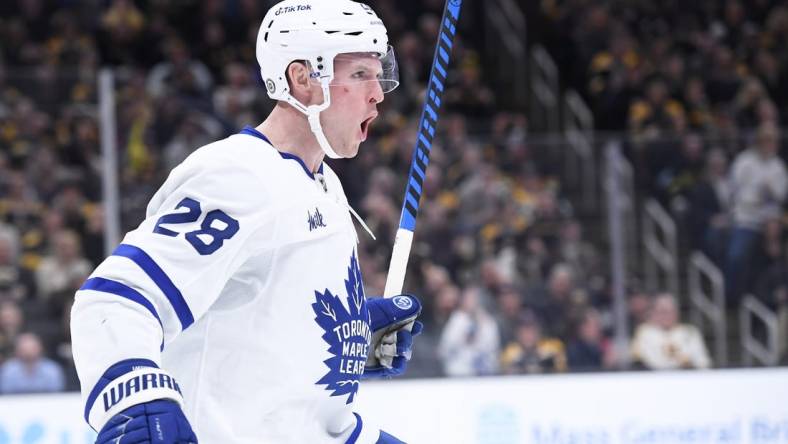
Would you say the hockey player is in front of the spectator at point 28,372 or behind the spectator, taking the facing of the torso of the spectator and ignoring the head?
in front

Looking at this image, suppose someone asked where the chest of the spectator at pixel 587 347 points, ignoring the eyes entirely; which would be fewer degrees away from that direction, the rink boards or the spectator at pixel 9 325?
the rink boards

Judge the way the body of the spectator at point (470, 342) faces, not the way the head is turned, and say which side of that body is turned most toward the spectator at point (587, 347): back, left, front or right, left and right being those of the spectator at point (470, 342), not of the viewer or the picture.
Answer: left

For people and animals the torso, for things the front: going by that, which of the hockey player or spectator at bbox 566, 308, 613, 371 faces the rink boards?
the spectator

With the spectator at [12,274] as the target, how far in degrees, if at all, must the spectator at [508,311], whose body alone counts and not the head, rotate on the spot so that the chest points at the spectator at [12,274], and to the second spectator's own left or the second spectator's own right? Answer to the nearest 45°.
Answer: approximately 90° to the second spectator's own right

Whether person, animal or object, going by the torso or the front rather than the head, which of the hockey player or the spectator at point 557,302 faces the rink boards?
the spectator

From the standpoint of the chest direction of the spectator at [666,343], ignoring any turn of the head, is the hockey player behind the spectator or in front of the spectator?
in front
